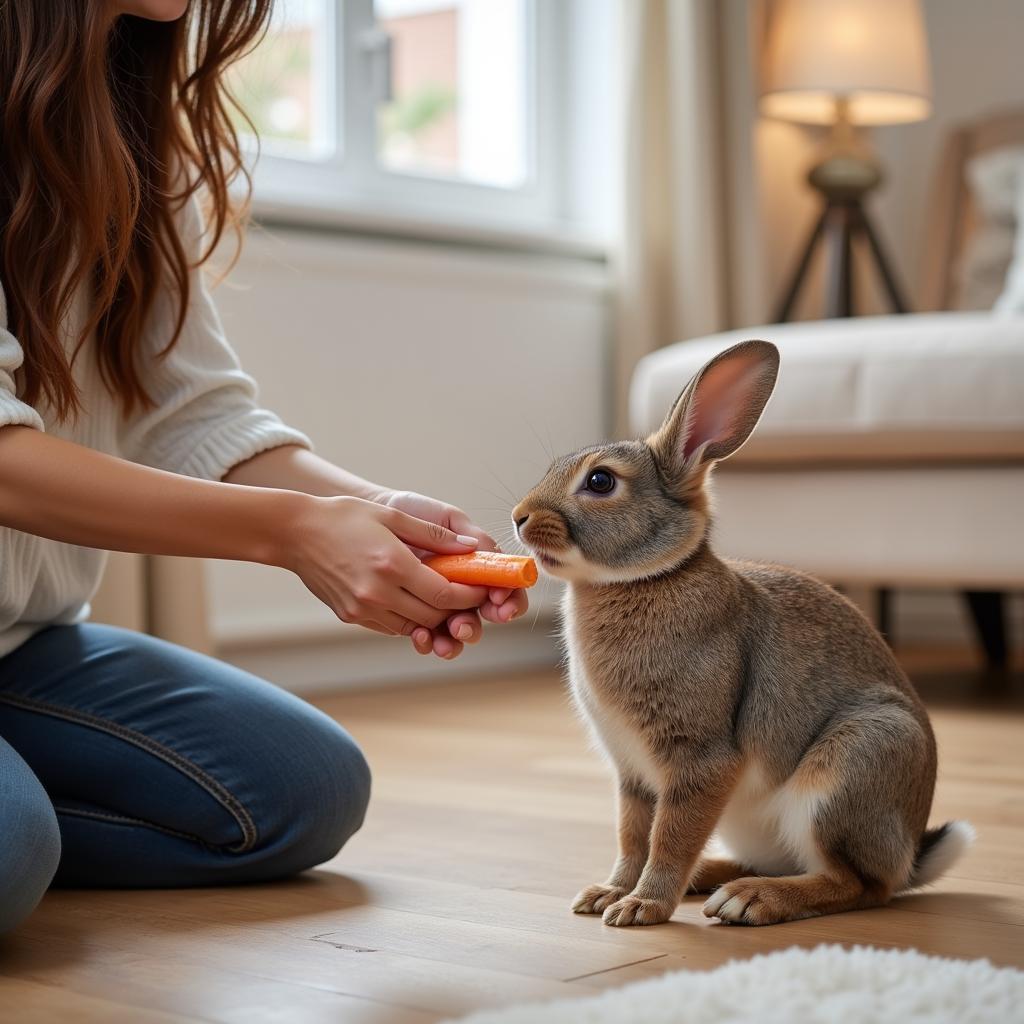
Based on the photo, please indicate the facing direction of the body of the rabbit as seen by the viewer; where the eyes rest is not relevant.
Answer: to the viewer's left

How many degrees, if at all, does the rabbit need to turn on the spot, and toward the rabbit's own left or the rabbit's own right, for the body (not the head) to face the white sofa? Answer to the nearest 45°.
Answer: approximately 90° to the rabbit's own right

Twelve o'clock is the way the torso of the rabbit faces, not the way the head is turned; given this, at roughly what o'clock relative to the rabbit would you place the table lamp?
The table lamp is roughly at 3 o'clock from the rabbit.

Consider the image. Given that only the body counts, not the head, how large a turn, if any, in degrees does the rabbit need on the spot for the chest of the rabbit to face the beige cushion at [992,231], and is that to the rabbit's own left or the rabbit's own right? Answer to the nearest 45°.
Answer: approximately 90° to the rabbit's own right

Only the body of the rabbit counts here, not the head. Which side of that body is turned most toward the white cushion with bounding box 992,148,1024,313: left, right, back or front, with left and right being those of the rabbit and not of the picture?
right
